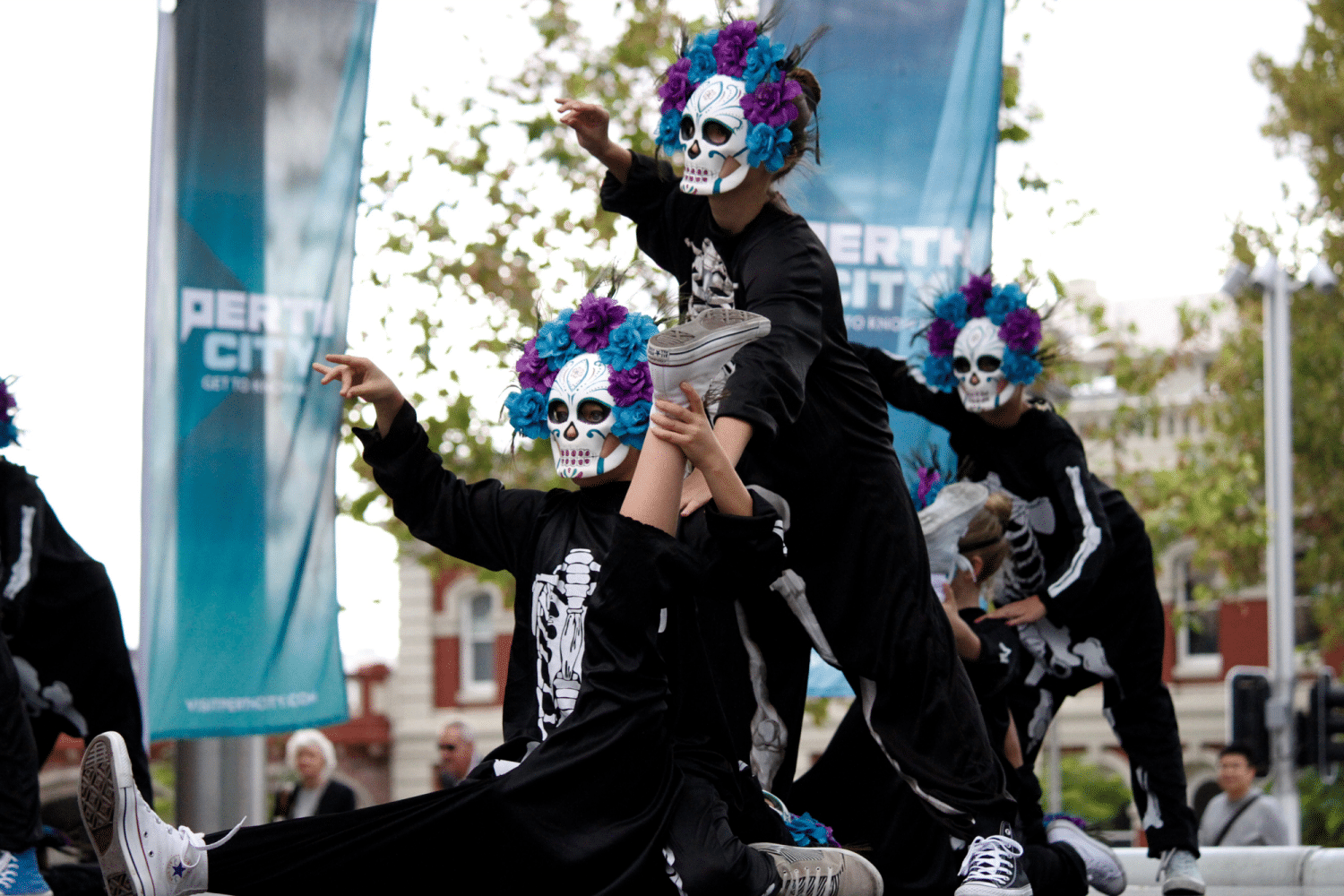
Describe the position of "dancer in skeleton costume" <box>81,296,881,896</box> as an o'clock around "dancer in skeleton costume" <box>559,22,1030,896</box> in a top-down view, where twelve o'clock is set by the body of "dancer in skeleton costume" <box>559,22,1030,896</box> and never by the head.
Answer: "dancer in skeleton costume" <box>81,296,881,896</box> is roughly at 12 o'clock from "dancer in skeleton costume" <box>559,22,1030,896</box>.

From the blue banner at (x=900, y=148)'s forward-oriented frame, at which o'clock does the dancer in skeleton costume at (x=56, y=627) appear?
The dancer in skeleton costume is roughly at 2 o'clock from the blue banner.

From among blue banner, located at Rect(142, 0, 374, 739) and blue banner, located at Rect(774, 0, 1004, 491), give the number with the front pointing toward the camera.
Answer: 2

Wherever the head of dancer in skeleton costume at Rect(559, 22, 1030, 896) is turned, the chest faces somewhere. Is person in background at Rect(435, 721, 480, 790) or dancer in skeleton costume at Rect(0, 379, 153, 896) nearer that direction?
the dancer in skeleton costume

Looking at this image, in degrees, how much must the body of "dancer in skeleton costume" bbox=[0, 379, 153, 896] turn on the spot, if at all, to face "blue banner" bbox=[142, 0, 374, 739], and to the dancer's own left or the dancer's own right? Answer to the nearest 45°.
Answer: approximately 180°

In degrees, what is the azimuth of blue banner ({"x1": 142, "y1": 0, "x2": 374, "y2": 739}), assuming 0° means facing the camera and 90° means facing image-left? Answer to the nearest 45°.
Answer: approximately 0°

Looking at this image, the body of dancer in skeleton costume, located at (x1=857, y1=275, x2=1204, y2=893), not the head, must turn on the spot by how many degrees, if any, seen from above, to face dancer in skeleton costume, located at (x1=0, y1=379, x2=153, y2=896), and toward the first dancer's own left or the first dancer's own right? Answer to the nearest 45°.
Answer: approximately 45° to the first dancer's own right

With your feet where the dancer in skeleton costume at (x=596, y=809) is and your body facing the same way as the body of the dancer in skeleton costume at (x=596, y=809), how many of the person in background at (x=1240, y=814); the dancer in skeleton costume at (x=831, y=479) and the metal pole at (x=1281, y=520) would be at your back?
3

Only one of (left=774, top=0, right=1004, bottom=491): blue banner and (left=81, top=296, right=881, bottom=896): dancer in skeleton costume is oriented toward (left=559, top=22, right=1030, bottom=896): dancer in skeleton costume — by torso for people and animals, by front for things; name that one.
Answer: the blue banner

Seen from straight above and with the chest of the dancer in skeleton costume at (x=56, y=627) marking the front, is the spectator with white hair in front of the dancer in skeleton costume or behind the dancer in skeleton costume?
behind
